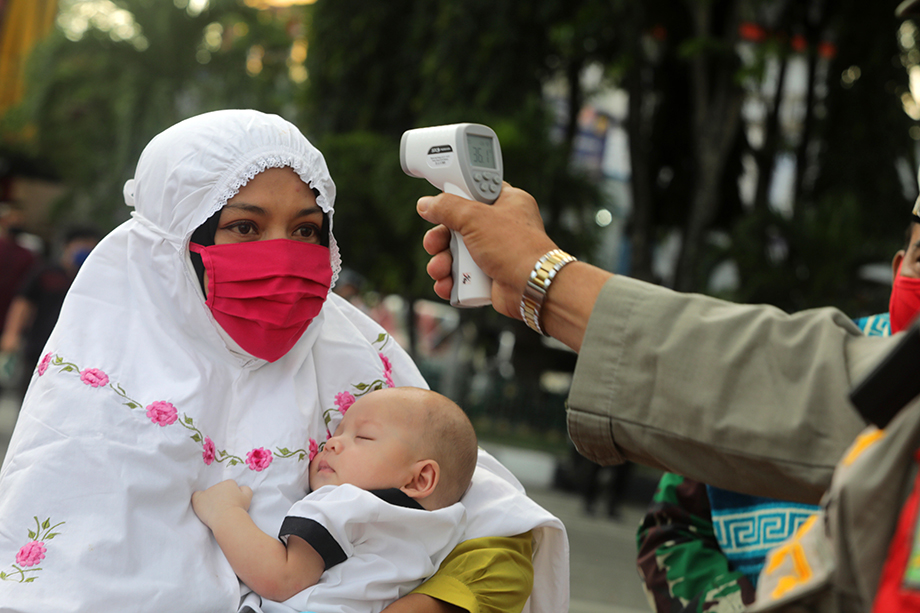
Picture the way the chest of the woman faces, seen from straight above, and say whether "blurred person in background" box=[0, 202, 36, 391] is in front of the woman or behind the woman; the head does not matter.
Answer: behind

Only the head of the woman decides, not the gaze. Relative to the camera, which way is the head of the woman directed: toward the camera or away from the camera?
toward the camera

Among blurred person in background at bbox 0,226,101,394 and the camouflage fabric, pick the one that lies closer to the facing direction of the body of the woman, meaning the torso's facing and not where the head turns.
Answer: the camouflage fabric

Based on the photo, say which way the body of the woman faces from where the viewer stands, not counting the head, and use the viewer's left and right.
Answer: facing the viewer and to the right of the viewer

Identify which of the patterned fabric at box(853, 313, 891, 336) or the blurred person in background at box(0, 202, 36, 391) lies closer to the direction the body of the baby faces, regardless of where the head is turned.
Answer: the blurred person in background

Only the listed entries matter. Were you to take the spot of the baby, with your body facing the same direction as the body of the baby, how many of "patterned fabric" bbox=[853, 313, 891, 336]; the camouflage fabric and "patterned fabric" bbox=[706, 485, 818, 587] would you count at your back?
3

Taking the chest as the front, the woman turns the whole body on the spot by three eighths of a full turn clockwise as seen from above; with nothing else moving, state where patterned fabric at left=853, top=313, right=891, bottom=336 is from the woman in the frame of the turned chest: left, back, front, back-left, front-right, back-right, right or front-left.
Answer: back

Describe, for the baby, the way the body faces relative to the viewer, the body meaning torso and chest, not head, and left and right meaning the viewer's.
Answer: facing to the left of the viewer

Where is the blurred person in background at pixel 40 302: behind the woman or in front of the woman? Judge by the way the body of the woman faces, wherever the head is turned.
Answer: behind
